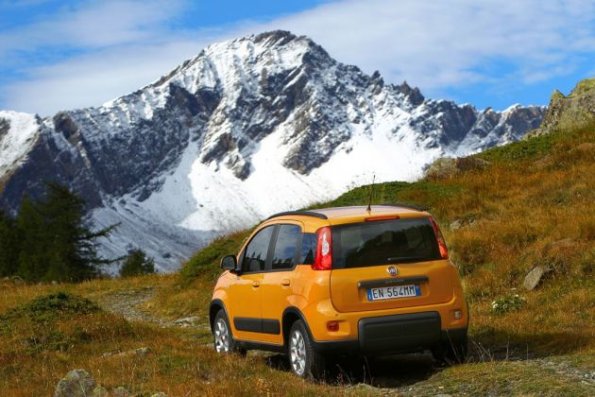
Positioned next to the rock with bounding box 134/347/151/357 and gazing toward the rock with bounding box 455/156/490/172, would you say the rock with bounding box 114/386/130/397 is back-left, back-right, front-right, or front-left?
back-right

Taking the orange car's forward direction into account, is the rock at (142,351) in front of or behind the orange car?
in front

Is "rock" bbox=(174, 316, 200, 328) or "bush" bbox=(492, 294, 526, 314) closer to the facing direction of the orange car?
the rock

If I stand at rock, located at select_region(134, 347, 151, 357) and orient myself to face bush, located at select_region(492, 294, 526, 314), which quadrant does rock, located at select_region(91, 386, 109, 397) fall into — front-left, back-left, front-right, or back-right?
back-right

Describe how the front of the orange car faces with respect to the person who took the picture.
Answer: facing away from the viewer and to the left of the viewer

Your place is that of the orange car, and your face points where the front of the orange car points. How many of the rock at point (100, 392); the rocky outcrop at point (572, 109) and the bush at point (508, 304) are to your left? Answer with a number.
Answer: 1

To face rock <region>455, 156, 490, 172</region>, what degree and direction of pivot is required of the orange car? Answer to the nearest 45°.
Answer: approximately 45° to its right

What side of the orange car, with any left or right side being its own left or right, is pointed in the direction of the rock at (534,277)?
right

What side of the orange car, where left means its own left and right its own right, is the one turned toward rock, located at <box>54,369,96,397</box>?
left

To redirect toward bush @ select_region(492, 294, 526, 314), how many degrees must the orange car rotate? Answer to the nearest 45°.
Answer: approximately 90° to its right

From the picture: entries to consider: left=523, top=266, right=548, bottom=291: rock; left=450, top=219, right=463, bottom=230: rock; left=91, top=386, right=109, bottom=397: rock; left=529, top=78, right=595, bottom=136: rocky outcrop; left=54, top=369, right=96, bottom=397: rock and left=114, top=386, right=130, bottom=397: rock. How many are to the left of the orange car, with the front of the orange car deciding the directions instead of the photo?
3

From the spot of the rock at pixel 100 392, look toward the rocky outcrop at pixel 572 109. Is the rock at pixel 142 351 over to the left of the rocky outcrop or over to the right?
left

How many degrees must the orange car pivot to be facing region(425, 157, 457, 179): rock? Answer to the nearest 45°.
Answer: approximately 45° to its right

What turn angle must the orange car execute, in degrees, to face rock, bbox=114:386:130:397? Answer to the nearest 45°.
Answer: approximately 90° to its left
